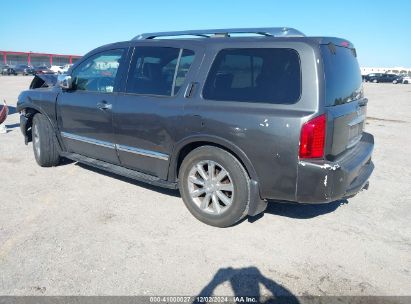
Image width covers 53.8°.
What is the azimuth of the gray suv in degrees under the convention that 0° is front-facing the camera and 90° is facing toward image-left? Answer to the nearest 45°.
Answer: approximately 135°

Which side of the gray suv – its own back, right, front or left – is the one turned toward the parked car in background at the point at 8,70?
front
